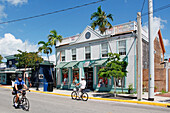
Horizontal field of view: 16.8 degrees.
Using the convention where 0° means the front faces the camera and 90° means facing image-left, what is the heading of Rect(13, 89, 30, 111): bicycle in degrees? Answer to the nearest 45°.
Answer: approximately 315°

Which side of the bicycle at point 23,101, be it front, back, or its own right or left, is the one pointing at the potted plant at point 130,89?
left

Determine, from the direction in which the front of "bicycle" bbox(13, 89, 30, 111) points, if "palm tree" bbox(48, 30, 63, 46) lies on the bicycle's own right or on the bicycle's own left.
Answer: on the bicycle's own left

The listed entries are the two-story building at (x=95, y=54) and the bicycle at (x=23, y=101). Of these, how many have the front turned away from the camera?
0

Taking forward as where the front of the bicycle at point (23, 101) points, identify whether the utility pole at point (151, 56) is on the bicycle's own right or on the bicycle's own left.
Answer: on the bicycle's own left

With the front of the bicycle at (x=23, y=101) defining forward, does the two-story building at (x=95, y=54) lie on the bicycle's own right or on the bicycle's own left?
on the bicycle's own left

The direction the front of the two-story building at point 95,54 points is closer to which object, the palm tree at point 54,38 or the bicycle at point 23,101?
the bicycle

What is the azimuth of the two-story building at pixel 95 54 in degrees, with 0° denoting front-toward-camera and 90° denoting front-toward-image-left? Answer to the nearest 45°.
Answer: approximately 45°
